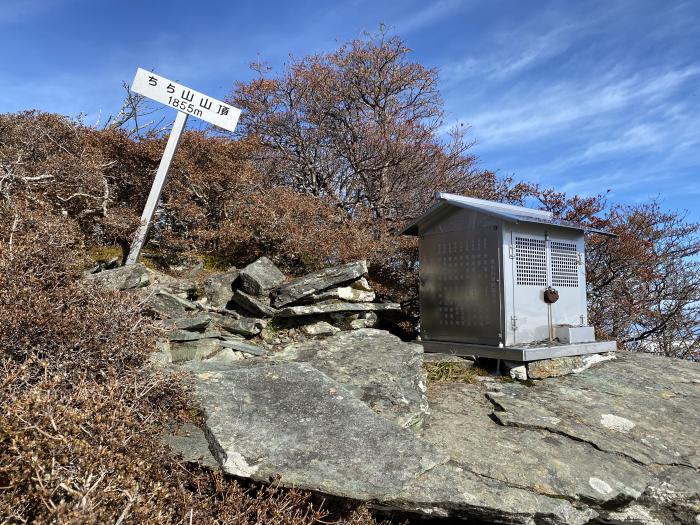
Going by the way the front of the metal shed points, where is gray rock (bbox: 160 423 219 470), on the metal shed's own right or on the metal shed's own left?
on the metal shed's own right

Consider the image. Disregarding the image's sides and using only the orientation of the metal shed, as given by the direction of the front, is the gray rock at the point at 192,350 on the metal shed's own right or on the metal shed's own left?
on the metal shed's own right

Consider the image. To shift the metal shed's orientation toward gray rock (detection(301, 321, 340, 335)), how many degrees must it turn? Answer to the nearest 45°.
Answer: approximately 135° to its right

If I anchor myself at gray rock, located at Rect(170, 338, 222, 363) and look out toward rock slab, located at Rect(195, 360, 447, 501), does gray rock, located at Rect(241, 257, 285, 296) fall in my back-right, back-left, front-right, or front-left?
back-left

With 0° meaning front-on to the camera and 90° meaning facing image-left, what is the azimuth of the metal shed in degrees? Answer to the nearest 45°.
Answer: approximately 315°

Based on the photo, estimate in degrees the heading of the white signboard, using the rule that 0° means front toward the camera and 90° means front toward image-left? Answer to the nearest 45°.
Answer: approximately 0°

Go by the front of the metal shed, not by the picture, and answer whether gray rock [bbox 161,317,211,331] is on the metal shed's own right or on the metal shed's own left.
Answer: on the metal shed's own right

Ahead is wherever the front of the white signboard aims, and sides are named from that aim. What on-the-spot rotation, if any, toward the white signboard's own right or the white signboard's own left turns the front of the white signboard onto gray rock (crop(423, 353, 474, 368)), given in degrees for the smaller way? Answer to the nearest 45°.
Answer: approximately 45° to the white signboard's own left
